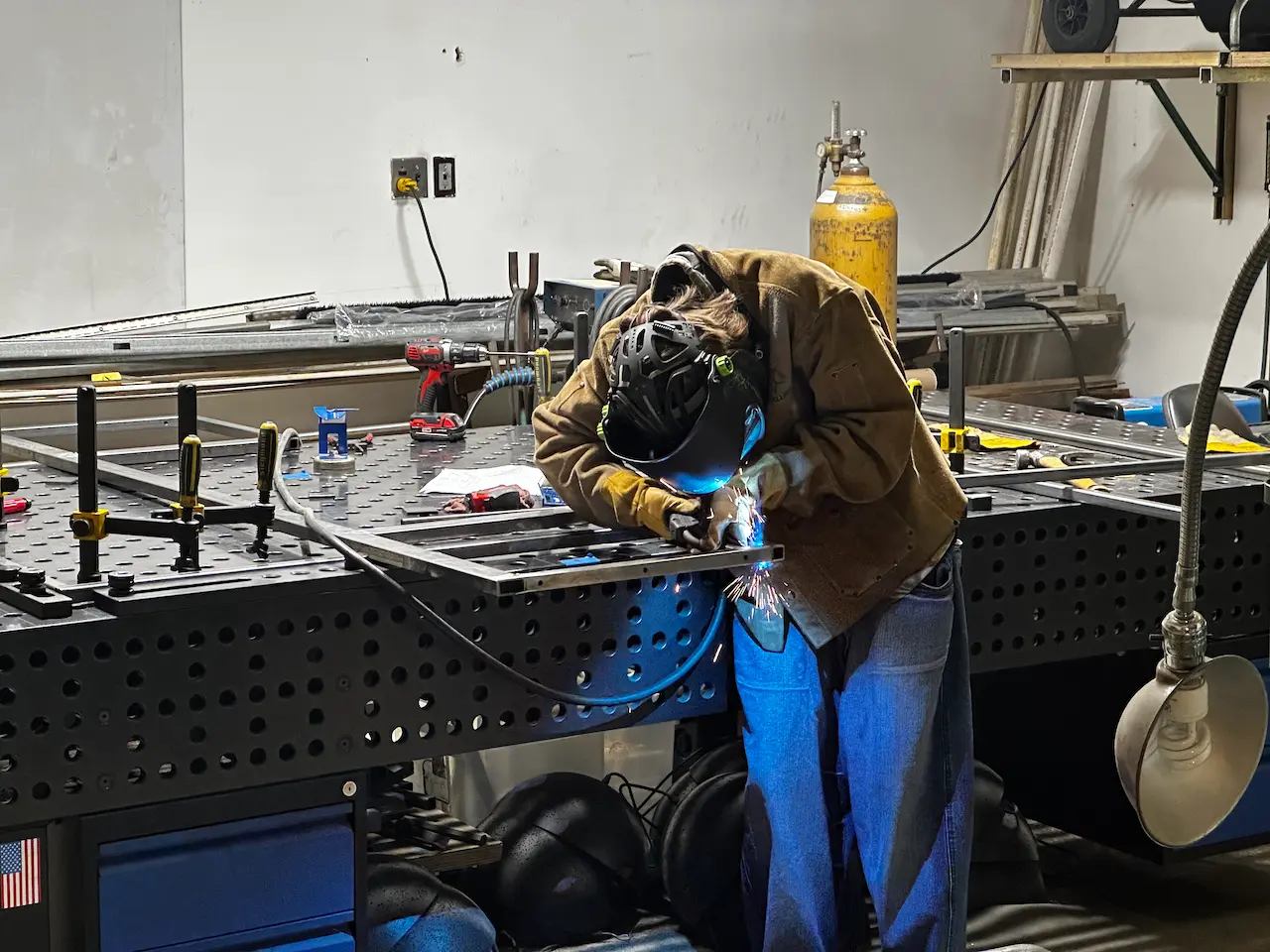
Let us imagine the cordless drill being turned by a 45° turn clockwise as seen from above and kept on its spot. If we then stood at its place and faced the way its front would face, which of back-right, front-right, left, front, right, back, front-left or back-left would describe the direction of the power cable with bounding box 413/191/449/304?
back-left

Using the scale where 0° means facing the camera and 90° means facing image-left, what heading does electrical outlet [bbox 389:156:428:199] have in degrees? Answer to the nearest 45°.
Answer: approximately 0°

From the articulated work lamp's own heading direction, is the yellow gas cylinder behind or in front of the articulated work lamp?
behind

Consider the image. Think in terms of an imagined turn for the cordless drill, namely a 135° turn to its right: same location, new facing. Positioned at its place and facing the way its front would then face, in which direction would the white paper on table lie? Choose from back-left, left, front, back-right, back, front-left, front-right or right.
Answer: front-left

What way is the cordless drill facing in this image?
to the viewer's right

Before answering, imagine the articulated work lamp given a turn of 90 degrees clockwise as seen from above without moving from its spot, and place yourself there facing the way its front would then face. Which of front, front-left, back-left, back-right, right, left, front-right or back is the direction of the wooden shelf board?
back-right

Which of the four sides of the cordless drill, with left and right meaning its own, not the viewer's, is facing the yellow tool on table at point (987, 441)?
front

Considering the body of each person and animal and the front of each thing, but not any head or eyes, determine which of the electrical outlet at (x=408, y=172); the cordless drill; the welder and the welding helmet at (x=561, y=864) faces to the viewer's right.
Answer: the cordless drill

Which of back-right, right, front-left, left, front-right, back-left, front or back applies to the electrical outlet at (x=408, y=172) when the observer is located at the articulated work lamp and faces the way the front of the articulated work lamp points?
back
